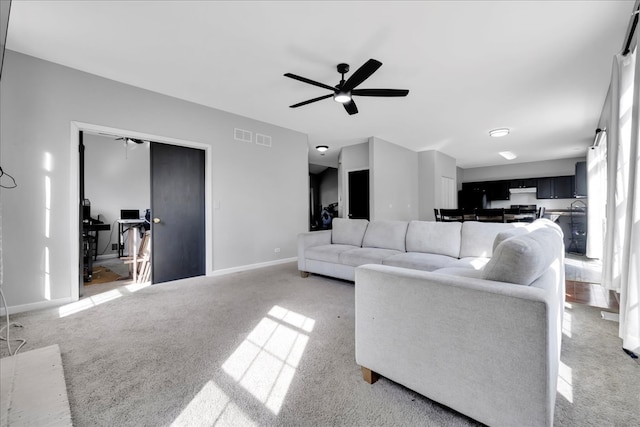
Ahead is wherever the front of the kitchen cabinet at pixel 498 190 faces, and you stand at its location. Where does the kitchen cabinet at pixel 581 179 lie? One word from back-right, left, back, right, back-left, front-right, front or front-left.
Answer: front-left

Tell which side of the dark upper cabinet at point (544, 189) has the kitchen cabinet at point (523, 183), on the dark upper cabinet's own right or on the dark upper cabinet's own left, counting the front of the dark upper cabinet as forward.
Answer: on the dark upper cabinet's own right

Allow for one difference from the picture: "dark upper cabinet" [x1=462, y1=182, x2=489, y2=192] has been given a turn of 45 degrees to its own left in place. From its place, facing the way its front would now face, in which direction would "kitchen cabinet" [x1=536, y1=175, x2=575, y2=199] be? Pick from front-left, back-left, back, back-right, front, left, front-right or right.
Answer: front-left

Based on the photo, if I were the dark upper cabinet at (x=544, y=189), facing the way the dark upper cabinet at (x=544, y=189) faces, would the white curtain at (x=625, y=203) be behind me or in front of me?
in front

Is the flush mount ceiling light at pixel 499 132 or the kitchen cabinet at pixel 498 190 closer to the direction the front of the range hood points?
the flush mount ceiling light

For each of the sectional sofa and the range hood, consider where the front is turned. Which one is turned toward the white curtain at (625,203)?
the range hood

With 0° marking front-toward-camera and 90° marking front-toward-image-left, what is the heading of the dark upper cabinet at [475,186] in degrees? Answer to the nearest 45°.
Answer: approximately 0°

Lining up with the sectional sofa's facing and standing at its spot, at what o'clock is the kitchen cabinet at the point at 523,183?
The kitchen cabinet is roughly at 5 o'clock from the sectional sofa.

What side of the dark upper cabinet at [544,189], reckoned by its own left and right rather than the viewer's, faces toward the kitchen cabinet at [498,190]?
right

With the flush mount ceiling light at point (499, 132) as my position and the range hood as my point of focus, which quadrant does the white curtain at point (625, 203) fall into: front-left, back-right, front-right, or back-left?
back-right
